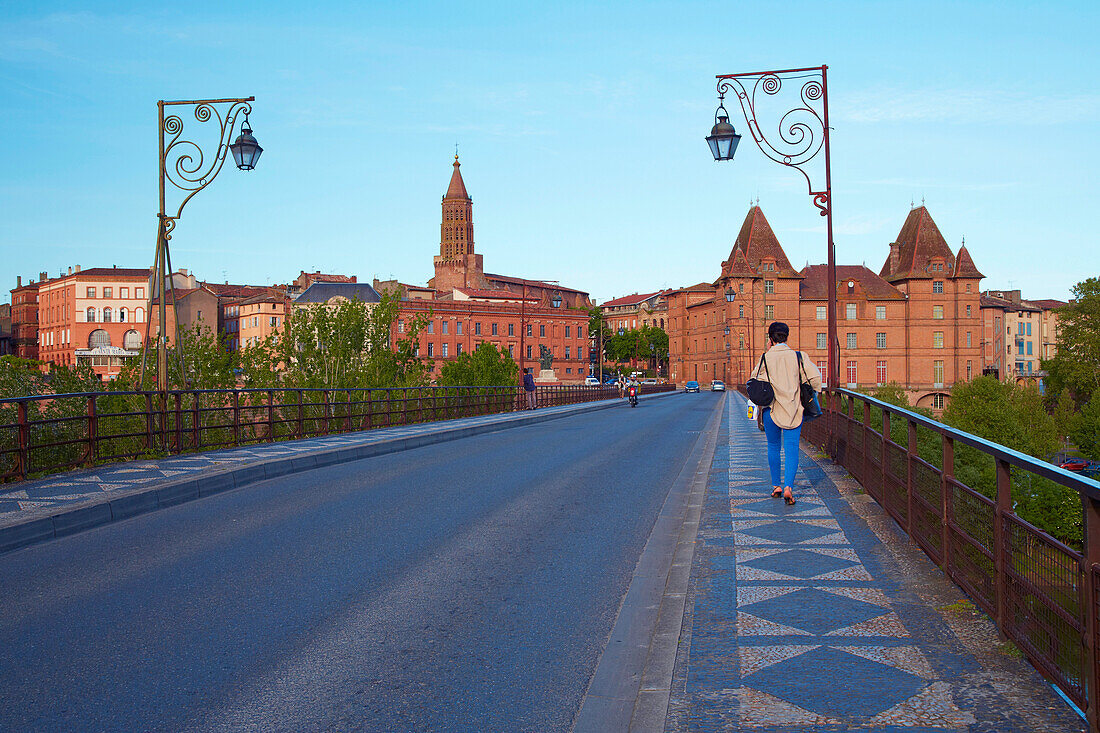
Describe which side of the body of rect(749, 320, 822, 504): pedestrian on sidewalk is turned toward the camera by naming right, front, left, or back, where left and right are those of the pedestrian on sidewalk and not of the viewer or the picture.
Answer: back

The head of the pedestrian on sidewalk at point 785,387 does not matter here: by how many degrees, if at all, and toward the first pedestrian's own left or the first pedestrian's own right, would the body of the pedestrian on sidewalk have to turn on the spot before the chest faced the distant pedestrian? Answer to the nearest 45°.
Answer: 0° — they already face them

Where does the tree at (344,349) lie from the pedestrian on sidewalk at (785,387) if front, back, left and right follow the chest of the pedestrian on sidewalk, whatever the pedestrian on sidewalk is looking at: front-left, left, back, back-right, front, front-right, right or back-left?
front-left
